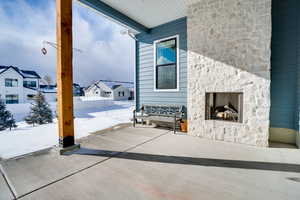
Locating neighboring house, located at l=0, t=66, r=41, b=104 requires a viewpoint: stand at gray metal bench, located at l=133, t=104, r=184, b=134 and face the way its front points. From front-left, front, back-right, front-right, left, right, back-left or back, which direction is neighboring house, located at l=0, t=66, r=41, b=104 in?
right

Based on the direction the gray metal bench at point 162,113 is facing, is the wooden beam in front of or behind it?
in front

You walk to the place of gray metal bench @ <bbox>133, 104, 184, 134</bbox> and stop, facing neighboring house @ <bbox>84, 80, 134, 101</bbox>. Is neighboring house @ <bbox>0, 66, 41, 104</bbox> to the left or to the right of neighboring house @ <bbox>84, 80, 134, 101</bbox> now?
left

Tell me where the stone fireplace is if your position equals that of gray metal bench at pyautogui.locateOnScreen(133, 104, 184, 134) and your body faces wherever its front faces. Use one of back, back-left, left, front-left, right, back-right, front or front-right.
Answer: left

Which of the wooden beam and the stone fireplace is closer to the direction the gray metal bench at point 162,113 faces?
the wooden beam

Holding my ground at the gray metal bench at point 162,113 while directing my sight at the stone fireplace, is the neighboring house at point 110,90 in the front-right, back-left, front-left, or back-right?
back-left

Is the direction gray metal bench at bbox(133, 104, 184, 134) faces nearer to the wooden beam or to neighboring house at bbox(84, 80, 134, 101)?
the wooden beam

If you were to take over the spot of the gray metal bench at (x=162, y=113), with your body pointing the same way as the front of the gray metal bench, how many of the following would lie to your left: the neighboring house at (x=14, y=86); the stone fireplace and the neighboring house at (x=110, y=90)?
1

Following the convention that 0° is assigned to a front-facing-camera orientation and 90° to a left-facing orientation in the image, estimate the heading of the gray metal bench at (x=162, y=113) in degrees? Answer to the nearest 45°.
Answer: approximately 45°

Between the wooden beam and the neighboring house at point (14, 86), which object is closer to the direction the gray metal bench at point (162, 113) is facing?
the wooden beam
